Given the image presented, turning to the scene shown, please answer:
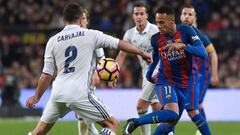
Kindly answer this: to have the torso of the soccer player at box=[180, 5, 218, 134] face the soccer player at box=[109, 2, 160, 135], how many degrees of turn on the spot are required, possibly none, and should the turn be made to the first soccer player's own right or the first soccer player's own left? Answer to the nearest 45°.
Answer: approximately 45° to the first soccer player's own right

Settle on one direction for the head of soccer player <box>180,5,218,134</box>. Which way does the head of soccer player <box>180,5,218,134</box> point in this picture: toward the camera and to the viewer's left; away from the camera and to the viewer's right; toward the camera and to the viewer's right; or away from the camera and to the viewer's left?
toward the camera and to the viewer's left

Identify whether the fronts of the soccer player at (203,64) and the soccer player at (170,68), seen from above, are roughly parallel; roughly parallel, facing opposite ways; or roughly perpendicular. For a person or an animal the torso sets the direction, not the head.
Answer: roughly parallel

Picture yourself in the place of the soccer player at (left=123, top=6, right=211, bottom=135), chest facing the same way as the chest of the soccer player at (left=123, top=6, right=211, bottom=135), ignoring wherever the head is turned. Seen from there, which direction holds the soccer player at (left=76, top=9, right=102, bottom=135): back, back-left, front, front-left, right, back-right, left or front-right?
front-right

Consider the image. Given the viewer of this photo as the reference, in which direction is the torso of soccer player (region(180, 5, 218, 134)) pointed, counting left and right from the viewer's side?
facing the viewer and to the left of the viewer

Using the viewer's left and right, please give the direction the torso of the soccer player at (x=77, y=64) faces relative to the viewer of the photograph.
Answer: facing away from the viewer

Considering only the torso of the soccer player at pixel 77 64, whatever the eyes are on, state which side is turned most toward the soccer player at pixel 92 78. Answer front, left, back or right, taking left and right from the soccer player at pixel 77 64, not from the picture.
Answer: front

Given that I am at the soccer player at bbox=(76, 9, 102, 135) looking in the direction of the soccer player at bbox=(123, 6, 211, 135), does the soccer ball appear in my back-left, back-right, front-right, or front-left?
front-right

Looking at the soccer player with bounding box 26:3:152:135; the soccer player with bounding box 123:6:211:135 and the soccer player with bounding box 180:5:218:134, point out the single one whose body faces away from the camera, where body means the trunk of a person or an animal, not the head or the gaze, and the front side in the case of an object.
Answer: the soccer player with bounding box 26:3:152:135

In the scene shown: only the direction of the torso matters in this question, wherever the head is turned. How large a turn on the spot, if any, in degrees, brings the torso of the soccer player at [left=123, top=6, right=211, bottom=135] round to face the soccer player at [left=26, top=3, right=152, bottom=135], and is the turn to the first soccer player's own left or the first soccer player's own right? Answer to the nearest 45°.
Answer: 0° — they already face them

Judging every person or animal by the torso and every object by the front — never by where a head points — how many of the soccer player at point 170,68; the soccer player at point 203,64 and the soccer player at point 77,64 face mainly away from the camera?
1

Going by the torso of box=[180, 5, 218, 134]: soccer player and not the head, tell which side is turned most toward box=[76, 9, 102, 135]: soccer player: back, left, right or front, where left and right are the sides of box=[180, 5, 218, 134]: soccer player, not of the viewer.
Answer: front
